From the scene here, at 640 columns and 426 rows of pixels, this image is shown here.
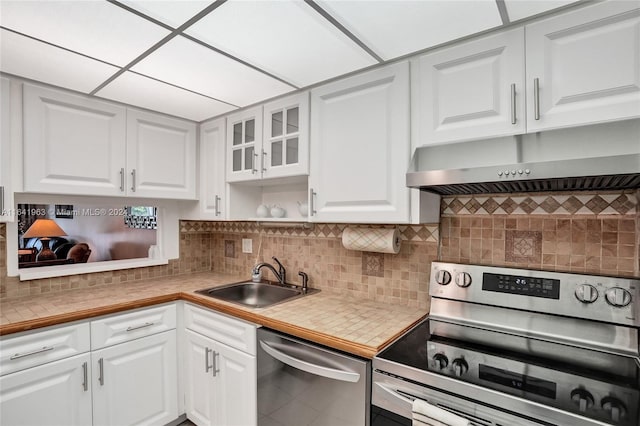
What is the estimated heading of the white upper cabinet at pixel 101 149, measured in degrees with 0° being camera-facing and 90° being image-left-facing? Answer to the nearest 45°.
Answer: approximately 315°

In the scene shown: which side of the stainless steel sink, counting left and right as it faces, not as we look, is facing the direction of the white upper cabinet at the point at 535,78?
left

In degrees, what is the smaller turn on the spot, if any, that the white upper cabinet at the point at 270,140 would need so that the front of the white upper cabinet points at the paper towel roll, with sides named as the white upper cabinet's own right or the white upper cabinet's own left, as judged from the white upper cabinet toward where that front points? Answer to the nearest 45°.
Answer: approximately 90° to the white upper cabinet's own left

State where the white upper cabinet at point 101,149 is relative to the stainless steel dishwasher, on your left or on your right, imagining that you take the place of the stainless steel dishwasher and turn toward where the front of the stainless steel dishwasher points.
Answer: on your right

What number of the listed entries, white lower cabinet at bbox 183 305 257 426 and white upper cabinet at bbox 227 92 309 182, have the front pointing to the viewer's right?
0

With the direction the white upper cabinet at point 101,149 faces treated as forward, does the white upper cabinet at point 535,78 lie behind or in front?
in front

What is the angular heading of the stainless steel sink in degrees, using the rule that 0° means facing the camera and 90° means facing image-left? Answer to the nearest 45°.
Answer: approximately 45°

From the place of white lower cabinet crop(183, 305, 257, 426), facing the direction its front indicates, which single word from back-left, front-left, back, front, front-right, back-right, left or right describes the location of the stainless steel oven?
left
